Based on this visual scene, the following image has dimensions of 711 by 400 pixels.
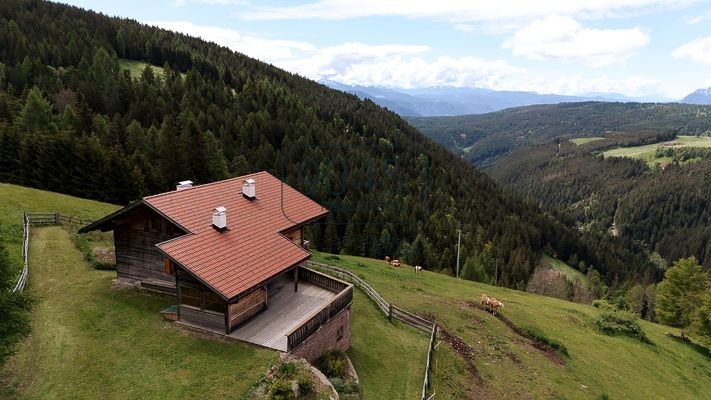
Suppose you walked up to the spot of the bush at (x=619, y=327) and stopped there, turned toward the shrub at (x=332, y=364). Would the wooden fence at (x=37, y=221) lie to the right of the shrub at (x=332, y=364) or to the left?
right

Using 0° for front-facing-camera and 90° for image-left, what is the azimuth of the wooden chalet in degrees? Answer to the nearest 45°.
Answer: approximately 315°

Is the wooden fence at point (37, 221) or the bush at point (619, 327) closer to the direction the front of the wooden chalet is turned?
the bush

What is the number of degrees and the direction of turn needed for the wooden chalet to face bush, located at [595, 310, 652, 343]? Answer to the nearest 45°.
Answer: approximately 45° to its left

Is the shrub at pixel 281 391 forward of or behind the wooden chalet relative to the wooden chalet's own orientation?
forward

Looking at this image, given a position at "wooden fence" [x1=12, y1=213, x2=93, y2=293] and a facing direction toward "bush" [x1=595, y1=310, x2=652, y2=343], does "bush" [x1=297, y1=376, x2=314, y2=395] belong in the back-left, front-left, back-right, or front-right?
front-right

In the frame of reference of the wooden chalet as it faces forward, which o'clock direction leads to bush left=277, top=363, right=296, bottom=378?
The bush is roughly at 1 o'clock from the wooden chalet.

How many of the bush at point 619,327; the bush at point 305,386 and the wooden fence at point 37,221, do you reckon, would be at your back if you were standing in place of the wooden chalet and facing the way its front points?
1

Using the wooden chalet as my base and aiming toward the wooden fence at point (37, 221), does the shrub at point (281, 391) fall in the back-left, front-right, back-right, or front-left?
back-left

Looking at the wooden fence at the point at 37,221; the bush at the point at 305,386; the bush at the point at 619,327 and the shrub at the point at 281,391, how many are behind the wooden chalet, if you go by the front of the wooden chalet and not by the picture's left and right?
1

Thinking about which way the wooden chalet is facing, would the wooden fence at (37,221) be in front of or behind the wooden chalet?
behind

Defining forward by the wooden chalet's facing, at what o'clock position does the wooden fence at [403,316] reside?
The wooden fence is roughly at 10 o'clock from the wooden chalet.

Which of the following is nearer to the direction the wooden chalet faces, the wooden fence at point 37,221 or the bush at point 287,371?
the bush

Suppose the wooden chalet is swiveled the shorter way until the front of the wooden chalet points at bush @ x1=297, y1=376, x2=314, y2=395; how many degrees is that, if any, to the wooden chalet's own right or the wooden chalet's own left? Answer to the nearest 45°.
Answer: approximately 45° to the wooden chalet's own right

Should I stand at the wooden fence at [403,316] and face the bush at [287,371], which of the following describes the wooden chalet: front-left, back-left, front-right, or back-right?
front-right
